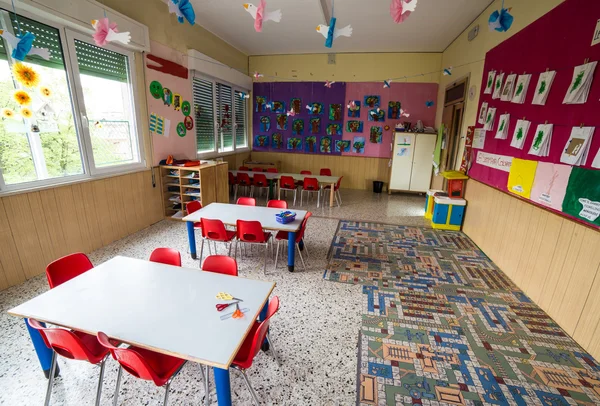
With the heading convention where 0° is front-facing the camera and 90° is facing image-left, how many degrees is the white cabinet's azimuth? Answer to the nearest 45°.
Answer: approximately 0°

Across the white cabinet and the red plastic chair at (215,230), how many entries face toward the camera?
1

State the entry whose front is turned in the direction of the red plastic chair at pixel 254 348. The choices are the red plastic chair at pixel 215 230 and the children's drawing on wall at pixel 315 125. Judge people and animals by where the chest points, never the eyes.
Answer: the children's drawing on wall

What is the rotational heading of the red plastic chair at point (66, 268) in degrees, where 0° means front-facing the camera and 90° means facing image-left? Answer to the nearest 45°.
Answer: approximately 315°

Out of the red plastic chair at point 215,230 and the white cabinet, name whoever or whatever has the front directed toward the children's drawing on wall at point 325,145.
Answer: the red plastic chair

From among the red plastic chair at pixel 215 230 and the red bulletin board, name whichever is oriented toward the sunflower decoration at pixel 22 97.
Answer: the red bulletin board

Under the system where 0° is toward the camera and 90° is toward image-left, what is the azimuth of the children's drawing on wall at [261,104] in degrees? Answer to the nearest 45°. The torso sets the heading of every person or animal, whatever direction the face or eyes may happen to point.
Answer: approximately 0°
